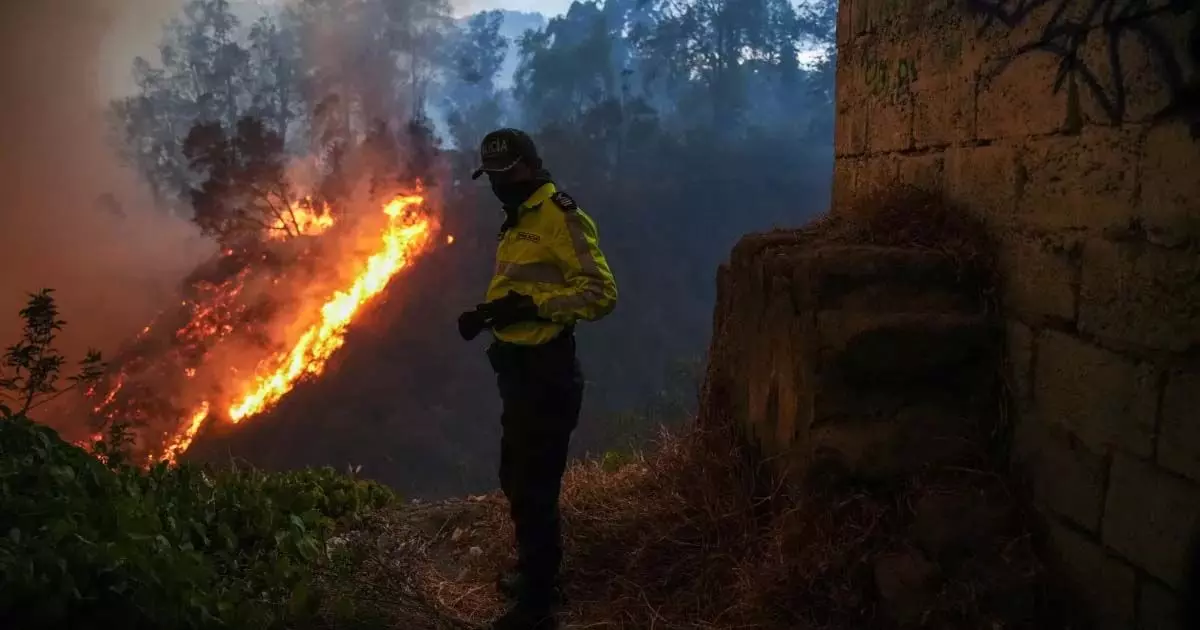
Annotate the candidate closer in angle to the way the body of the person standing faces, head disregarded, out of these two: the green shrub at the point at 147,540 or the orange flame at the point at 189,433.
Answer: the green shrub

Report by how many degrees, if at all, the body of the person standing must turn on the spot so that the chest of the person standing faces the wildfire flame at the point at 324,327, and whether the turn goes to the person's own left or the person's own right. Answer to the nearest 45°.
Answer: approximately 135° to the person's own right

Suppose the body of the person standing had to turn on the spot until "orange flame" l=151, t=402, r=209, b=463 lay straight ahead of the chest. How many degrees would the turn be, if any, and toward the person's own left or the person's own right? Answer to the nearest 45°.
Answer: approximately 90° to the person's own right

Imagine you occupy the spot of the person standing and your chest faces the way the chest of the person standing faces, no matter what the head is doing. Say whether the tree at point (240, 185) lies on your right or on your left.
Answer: on your right

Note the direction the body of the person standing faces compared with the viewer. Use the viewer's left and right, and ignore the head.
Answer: facing the viewer and to the left of the viewer

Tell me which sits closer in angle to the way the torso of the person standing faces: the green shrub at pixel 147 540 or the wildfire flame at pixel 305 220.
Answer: the green shrub
